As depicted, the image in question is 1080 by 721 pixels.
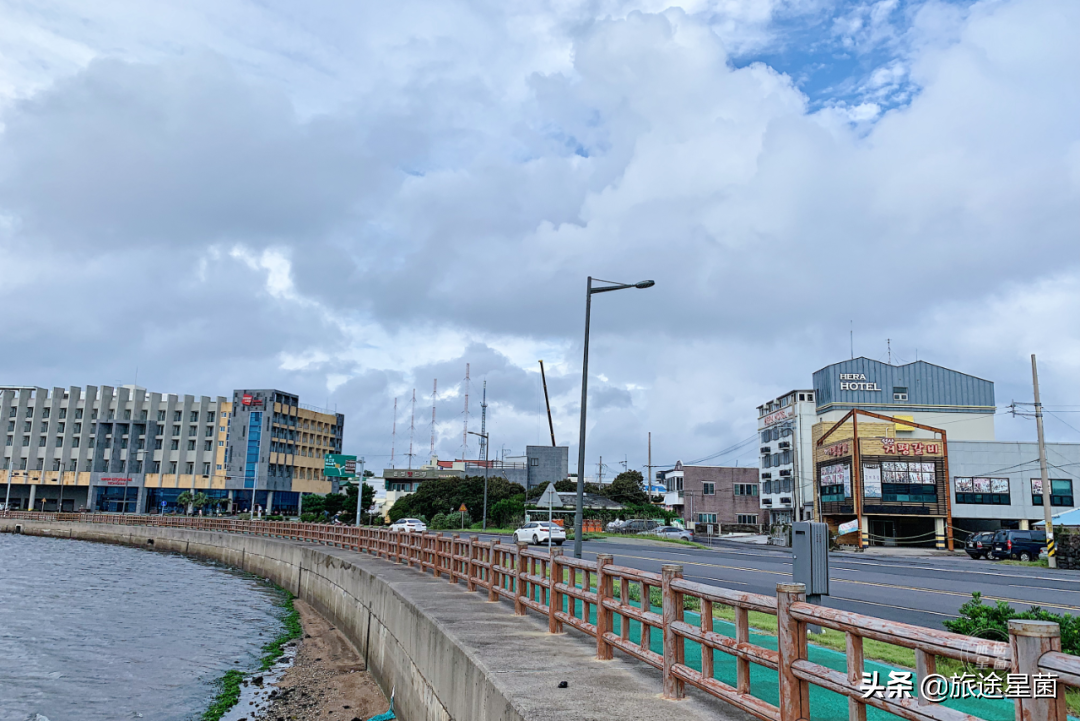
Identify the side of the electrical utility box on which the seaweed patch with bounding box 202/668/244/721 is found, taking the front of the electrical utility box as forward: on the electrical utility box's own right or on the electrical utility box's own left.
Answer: on the electrical utility box's own right

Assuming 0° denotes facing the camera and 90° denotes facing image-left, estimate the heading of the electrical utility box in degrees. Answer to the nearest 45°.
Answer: approximately 45°

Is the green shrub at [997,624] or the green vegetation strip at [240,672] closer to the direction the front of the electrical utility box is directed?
the green vegetation strip

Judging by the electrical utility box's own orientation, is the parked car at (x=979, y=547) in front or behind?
behind

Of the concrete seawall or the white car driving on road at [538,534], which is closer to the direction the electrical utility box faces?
the concrete seawall

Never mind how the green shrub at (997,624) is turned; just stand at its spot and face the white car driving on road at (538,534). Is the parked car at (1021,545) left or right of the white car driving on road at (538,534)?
right

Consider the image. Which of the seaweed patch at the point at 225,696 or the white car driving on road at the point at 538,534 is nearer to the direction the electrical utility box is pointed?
the seaweed patch

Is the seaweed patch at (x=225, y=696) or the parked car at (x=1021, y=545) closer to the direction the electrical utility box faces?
the seaweed patch

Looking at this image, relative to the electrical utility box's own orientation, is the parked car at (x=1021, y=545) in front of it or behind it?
behind

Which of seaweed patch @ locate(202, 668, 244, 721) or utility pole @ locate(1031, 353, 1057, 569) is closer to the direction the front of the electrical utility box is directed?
the seaweed patch
